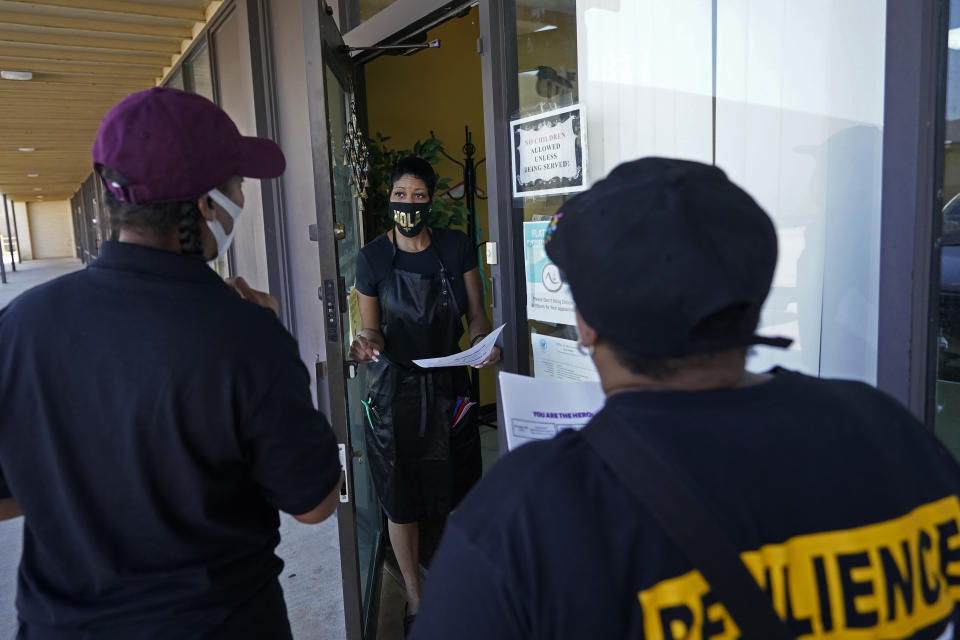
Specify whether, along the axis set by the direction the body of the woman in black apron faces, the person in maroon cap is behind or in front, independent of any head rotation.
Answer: in front

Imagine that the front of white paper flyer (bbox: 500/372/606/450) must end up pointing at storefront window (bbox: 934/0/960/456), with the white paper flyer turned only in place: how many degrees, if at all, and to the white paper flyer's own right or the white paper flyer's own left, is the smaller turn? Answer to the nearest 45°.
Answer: approximately 90° to the white paper flyer's own left

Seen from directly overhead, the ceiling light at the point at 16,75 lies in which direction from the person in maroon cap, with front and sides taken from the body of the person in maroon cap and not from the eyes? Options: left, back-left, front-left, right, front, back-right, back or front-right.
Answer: front-left

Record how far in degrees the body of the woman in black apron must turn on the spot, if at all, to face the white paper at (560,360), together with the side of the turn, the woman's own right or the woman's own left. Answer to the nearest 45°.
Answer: approximately 45° to the woman's own left

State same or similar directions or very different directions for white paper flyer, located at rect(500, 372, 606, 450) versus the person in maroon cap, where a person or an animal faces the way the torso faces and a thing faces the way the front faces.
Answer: very different directions

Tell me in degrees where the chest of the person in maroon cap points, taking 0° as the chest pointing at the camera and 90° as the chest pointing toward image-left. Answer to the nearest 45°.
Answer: approximately 225°

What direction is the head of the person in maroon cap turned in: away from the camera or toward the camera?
away from the camera

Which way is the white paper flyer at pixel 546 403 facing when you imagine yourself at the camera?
facing the viewer

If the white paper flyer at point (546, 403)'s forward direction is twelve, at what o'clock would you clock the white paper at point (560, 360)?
The white paper is roughly at 6 o'clock from the white paper flyer.

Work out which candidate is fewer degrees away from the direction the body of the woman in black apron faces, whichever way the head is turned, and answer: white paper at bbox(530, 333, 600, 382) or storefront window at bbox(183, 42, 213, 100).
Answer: the white paper

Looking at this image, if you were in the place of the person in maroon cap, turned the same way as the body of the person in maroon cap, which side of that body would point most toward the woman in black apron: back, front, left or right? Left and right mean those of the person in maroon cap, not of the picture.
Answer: front
